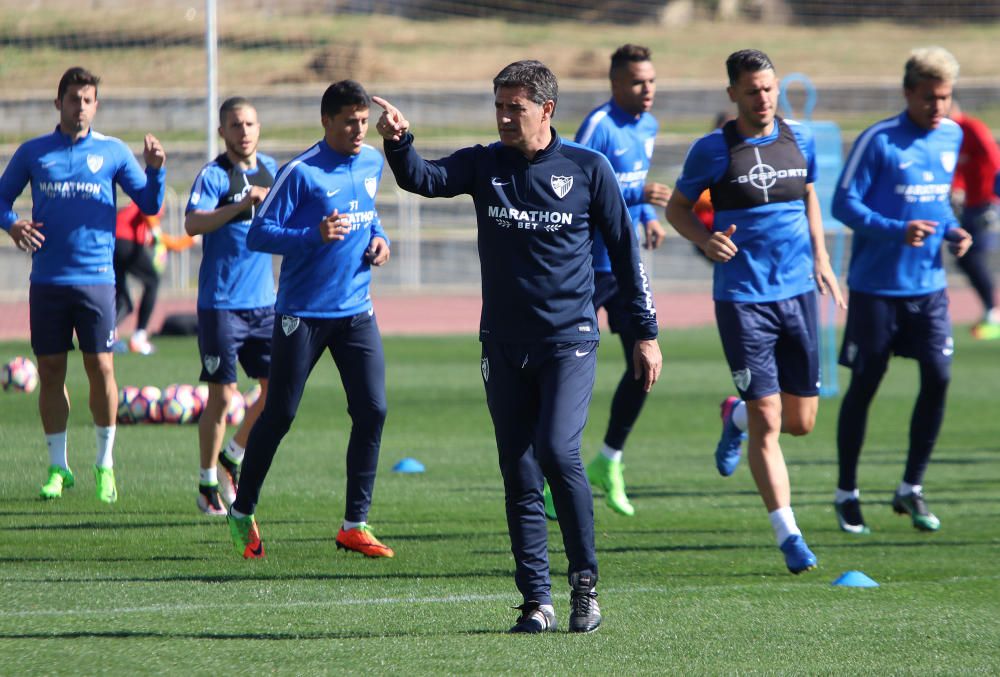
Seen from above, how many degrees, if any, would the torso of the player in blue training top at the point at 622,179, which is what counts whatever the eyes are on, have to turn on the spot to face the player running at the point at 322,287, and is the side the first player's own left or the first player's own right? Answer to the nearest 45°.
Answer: approximately 90° to the first player's own right

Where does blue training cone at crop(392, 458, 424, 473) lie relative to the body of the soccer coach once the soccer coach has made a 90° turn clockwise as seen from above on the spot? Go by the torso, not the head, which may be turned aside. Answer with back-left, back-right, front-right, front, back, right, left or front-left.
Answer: right

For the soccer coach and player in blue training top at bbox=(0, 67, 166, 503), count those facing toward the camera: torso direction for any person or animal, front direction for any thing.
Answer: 2

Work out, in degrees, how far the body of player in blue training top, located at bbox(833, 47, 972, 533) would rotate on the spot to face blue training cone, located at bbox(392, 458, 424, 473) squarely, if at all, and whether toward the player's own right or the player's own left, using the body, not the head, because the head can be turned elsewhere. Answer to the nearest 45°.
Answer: approximately 135° to the player's own right

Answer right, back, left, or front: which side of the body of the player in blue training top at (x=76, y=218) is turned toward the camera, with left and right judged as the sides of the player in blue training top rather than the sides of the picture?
front

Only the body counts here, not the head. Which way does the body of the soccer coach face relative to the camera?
toward the camera

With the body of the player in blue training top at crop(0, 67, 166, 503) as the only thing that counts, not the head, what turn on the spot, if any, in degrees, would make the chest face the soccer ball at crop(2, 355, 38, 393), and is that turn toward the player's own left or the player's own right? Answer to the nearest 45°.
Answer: approximately 180°

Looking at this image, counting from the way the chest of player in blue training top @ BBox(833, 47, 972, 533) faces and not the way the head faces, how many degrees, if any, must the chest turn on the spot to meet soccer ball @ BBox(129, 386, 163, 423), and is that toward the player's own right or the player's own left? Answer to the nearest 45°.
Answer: approximately 135° to the player's own right

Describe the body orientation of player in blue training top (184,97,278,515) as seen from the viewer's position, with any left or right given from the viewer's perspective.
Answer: facing the viewer and to the right of the viewer

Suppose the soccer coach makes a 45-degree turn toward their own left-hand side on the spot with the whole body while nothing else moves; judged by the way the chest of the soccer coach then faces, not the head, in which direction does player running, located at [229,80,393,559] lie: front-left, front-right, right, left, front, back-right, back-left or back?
back

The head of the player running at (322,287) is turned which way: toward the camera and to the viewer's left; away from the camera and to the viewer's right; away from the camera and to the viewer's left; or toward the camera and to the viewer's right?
toward the camera and to the viewer's right

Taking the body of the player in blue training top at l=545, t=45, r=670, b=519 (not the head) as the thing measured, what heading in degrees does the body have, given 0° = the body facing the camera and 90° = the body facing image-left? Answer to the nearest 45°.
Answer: approximately 315°

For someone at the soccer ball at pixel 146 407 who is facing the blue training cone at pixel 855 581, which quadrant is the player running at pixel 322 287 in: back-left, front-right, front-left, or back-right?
front-right
